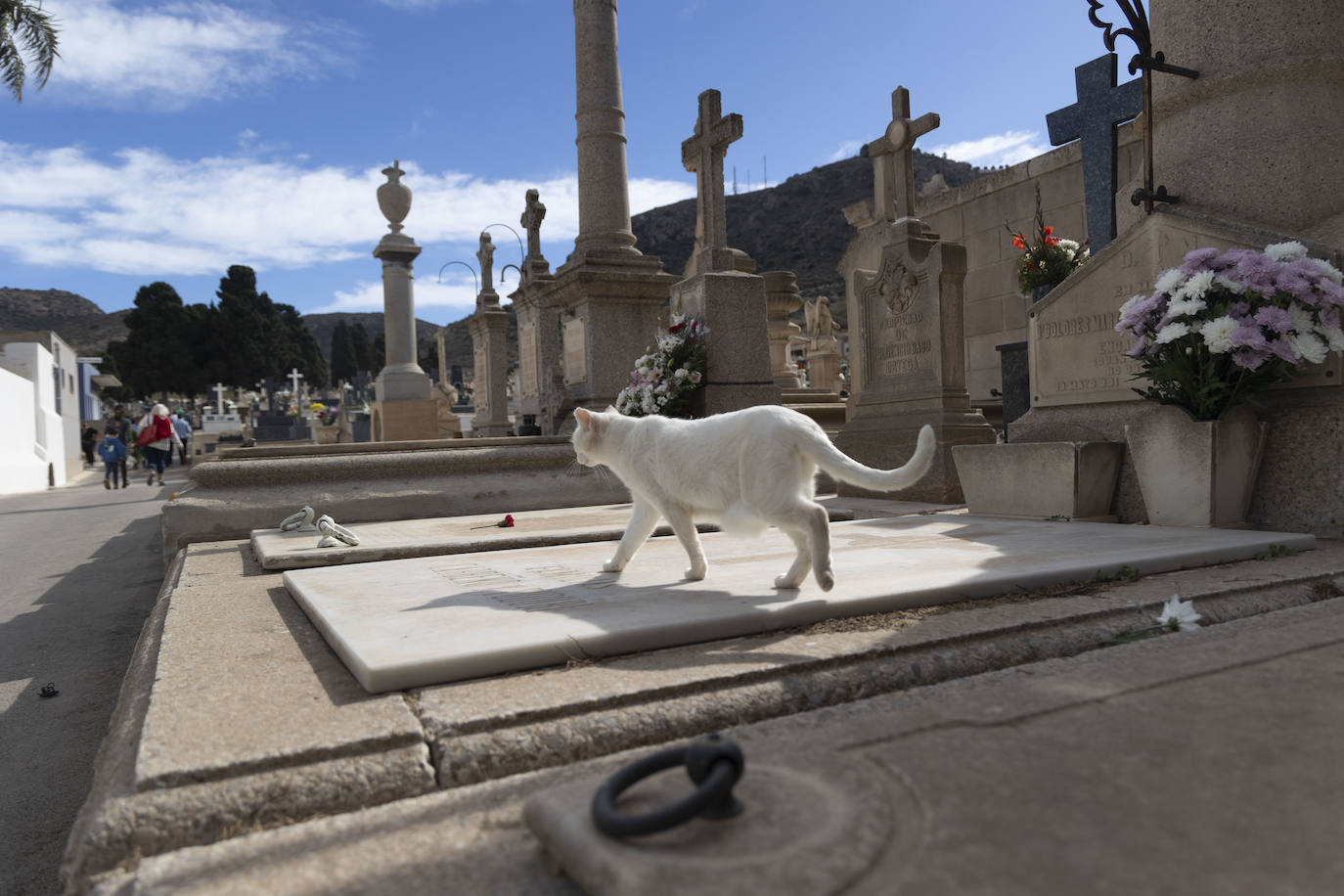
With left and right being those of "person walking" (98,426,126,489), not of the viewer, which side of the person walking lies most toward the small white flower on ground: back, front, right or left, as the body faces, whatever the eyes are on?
back

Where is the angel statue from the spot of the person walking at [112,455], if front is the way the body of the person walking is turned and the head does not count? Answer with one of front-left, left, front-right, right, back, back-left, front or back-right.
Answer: back-right
